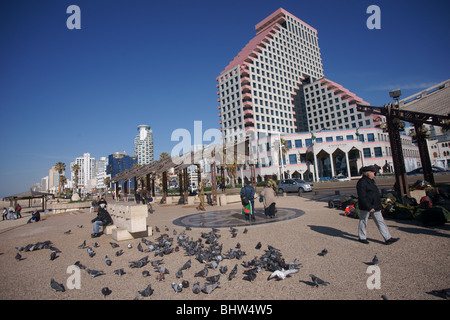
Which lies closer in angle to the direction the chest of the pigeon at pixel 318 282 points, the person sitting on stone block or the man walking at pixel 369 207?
the person sitting on stone block

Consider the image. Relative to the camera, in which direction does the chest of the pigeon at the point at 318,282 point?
to the viewer's left

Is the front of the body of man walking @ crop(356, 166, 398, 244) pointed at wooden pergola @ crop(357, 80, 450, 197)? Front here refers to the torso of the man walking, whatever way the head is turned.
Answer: no

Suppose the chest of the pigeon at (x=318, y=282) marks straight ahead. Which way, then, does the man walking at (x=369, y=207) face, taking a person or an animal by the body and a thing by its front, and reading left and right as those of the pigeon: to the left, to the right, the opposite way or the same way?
the opposite way

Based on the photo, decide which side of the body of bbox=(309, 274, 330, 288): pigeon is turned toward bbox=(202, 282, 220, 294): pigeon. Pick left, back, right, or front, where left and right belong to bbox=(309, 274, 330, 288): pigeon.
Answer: front

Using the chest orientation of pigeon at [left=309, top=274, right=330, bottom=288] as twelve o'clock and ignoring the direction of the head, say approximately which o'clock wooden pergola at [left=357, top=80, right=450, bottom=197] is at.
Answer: The wooden pergola is roughly at 4 o'clock from the pigeon.

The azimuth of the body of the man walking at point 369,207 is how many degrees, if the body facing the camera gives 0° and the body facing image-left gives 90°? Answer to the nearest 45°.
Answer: approximately 270°

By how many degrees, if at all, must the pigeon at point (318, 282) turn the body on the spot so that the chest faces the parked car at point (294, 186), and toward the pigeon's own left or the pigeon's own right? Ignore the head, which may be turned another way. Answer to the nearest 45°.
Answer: approximately 90° to the pigeon's own right

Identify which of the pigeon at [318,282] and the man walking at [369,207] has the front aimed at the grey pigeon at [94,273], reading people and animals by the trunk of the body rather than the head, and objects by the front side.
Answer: the pigeon

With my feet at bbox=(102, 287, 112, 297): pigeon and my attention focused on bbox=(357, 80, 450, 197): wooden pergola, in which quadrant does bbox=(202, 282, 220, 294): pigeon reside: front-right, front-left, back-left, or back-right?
front-right
